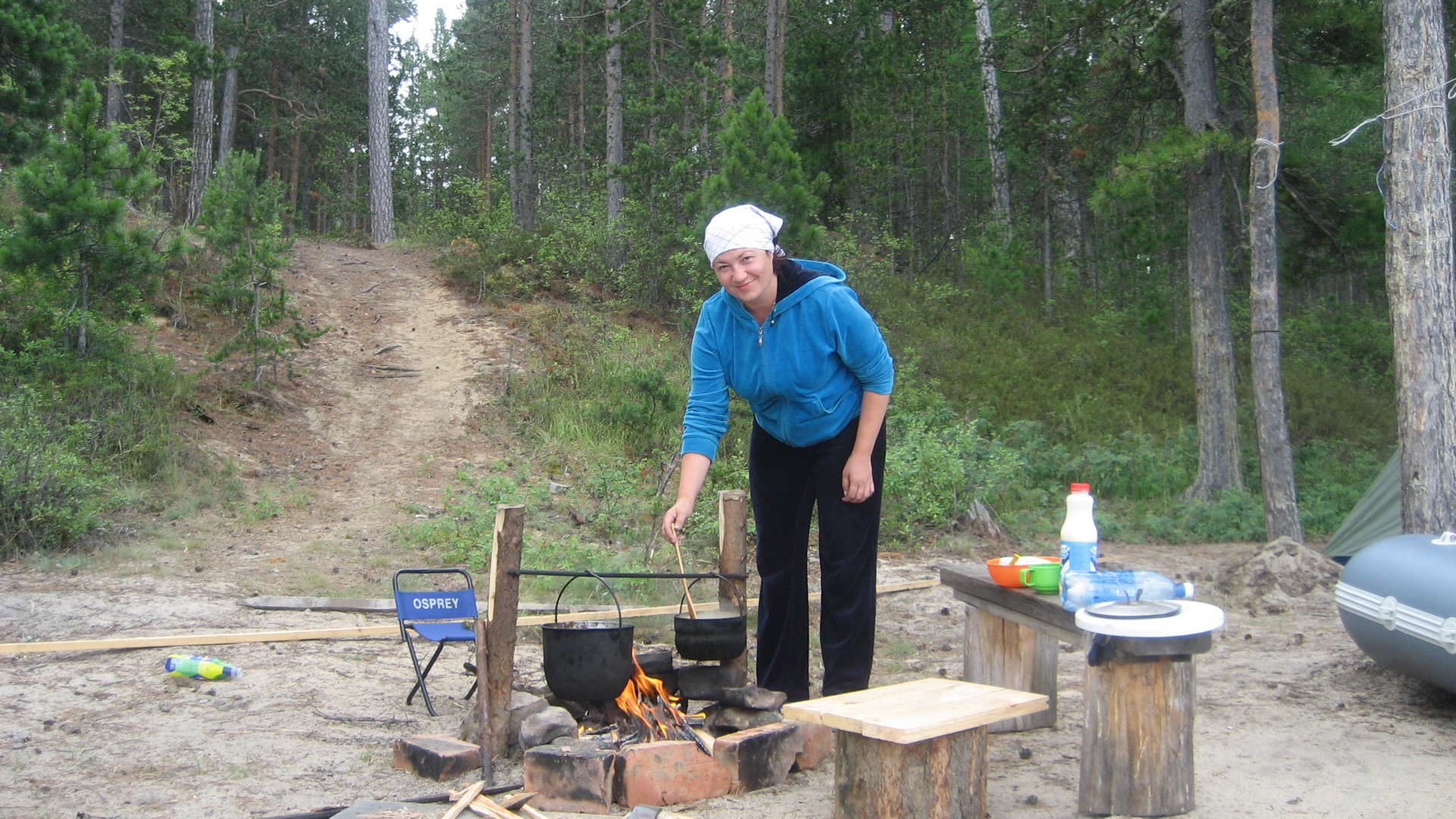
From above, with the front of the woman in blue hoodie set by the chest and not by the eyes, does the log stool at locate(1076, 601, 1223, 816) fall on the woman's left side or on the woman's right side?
on the woman's left side

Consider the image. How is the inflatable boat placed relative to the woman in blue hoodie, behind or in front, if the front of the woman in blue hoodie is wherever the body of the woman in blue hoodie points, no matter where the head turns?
behind

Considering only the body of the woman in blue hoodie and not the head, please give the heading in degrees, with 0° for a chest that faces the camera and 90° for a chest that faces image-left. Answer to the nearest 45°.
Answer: approximately 45°

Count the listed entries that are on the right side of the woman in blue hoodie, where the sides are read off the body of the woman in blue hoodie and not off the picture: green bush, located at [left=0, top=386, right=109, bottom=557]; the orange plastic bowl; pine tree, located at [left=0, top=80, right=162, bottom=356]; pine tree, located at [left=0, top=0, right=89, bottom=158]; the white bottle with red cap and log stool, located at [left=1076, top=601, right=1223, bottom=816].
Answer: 3

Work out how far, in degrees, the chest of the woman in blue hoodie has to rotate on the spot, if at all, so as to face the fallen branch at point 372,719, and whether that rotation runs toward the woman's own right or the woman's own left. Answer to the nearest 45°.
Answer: approximately 45° to the woman's own right

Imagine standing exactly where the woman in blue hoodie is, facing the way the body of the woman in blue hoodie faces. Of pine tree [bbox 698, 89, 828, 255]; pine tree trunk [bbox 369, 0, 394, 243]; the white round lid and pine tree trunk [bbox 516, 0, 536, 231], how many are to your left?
1

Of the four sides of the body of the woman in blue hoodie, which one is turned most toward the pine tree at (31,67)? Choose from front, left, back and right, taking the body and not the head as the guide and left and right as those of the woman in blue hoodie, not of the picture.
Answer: right

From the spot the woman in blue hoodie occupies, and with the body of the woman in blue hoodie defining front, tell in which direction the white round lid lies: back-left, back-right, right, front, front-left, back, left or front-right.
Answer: left

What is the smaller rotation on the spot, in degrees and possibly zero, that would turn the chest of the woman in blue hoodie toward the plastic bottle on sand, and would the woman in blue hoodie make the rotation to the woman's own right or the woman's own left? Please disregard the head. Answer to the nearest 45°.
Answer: approximately 45° to the woman's own right

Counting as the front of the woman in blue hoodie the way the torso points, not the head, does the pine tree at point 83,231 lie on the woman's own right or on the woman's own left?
on the woman's own right

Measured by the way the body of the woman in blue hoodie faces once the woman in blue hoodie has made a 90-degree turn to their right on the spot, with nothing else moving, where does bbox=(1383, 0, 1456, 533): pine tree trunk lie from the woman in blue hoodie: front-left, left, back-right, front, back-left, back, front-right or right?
right
